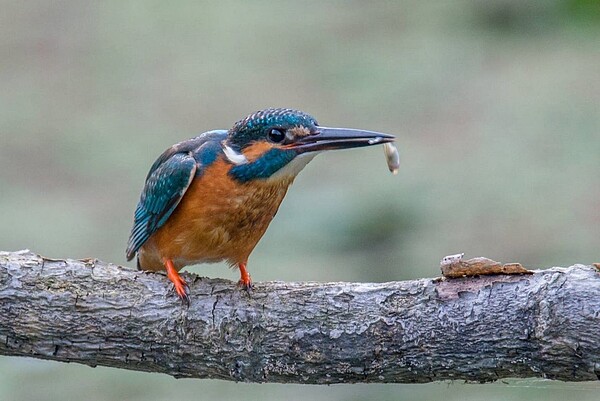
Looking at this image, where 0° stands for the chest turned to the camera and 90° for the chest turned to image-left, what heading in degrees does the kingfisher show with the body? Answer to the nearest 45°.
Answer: approximately 315°
